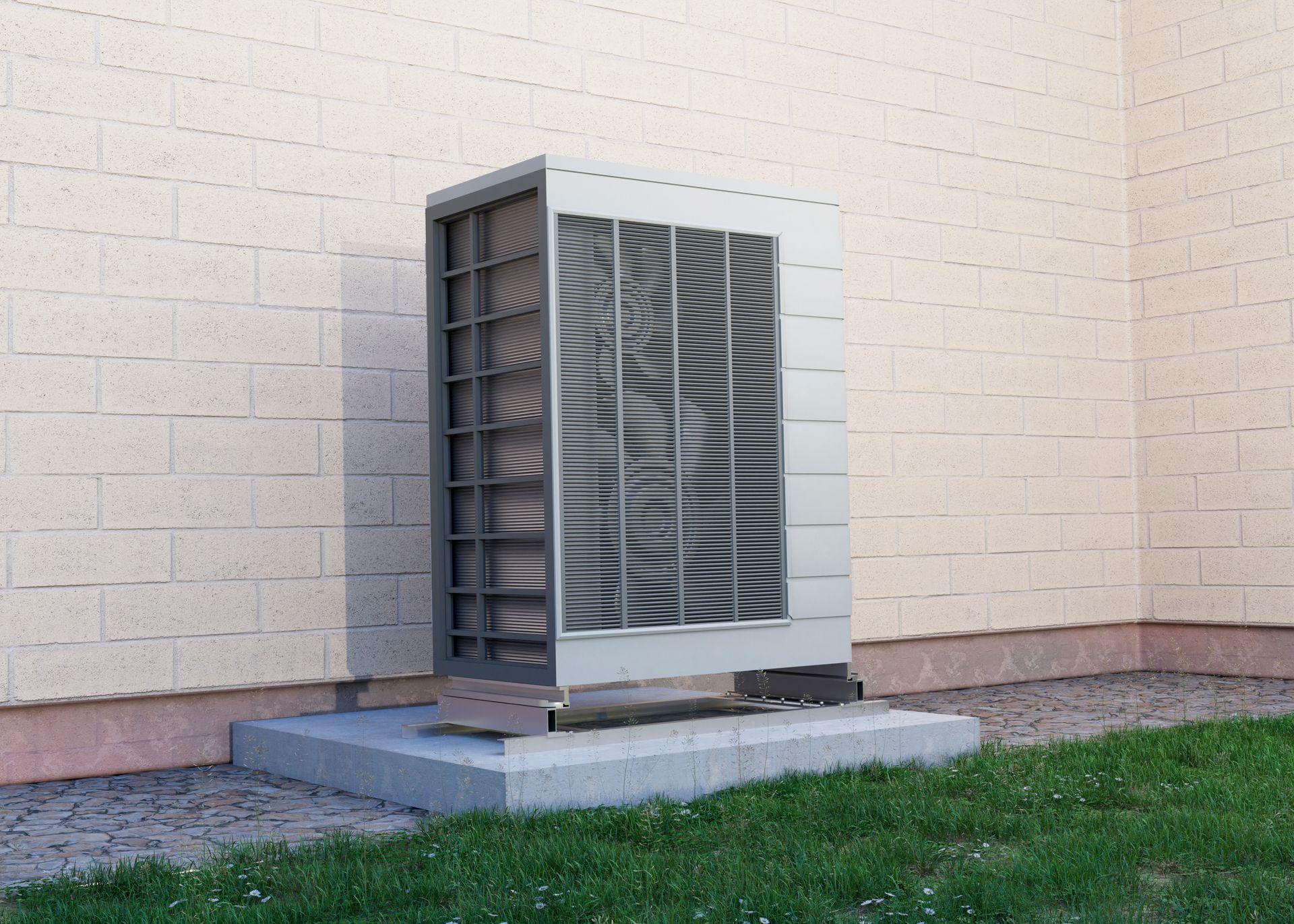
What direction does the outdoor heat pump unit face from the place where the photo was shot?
facing the viewer and to the right of the viewer
